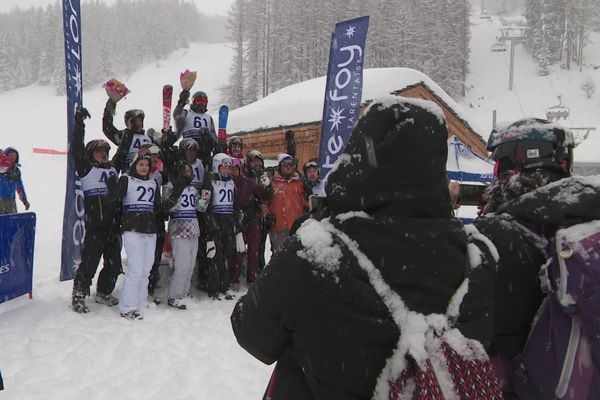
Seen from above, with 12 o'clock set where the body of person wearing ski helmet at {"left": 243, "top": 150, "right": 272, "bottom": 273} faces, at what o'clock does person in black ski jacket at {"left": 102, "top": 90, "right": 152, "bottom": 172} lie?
The person in black ski jacket is roughly at 2 o'clock from the person wearing ski helmet.

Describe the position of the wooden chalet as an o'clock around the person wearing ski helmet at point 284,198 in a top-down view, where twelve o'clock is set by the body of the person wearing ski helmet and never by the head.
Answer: The wooden chalet is roughly at 6 o'clock from the person wearing ski helmet.

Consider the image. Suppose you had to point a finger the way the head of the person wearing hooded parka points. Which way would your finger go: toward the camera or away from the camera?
away from the camera

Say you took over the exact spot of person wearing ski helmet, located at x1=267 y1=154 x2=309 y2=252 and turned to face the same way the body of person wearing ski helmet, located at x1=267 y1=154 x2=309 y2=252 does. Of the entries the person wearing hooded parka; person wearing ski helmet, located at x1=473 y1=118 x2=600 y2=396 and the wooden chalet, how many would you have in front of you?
2

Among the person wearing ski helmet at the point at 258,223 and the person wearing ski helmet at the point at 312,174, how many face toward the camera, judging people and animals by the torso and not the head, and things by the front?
2

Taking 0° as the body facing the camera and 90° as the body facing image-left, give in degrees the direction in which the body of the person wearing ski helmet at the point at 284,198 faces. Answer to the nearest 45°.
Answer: approximately 0°

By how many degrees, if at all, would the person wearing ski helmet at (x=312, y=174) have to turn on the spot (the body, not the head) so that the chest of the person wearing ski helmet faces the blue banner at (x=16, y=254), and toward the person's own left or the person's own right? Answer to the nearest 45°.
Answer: approximately 45° to the person's own right
